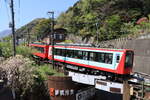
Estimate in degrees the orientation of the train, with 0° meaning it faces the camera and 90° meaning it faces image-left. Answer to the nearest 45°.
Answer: approximately 315°
